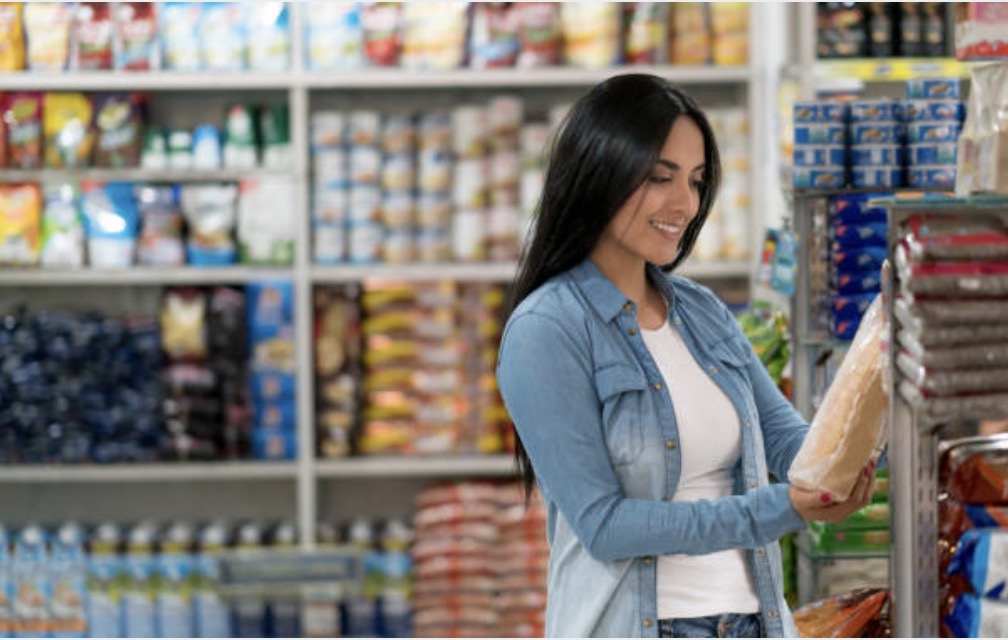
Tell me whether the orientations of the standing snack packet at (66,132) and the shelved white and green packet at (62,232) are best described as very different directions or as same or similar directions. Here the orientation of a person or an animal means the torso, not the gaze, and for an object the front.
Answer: same or similar directions

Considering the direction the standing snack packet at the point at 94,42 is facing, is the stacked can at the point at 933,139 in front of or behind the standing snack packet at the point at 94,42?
in front

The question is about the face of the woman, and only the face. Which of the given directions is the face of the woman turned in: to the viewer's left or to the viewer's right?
to the viewer's right

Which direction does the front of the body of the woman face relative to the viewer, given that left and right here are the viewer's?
facing the viewer and to the right of the viewer

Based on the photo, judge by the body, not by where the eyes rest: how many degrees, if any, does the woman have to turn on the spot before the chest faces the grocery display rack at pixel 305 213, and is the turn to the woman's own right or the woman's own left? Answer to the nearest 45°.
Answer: approximately 135° to the woman's own left

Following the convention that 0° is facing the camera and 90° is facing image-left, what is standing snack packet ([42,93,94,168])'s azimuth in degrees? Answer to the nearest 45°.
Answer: approximately 0°

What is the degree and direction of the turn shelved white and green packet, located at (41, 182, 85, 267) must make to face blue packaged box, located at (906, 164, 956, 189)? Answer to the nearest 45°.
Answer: approximately 45° to its left

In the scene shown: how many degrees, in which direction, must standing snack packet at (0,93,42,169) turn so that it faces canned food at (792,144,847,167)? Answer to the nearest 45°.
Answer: approximately 45° to its left

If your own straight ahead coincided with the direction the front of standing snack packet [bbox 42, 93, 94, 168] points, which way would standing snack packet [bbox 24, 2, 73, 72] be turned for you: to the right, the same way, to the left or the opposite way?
the same way

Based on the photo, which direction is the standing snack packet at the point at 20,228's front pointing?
toward the camera

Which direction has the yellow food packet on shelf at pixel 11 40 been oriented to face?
toward the camera

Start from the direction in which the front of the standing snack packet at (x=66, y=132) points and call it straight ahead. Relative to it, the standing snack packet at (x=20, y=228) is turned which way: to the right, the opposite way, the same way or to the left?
the same way

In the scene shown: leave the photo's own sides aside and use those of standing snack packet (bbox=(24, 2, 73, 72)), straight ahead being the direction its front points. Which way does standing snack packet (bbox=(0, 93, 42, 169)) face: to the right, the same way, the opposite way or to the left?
the same way
